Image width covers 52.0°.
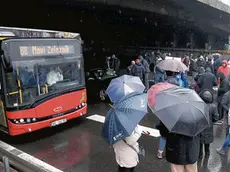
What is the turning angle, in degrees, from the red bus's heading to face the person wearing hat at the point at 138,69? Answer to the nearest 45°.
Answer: approximately 90° to its left

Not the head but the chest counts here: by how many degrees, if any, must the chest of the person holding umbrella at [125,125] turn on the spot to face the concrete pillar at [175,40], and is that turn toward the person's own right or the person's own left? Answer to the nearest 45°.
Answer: approximately 45° to the person's own left

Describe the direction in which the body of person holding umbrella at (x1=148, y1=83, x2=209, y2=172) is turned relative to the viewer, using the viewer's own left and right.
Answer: facing away from the viewer

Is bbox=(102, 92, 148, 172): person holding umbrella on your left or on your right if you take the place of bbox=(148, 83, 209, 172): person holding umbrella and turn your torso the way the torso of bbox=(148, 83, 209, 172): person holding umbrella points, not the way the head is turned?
on your left

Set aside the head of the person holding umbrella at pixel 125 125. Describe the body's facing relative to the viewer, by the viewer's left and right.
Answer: facing away from the viewer and to the right of the viewer

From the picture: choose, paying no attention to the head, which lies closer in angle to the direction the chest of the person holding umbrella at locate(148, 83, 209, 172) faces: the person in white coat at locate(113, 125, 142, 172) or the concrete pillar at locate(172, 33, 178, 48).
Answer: the concrete pillar

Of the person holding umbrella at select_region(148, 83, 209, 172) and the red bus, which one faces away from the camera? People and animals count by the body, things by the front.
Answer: the person holding umbrella

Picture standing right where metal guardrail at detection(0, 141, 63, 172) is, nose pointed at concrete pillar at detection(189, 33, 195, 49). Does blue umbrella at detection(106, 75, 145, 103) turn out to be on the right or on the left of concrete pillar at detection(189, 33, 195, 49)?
right

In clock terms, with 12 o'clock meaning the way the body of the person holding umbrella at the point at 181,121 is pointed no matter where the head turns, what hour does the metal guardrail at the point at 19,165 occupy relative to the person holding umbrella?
The metal guardrail is roughly at 9 o'clock from the person holding umbrella.

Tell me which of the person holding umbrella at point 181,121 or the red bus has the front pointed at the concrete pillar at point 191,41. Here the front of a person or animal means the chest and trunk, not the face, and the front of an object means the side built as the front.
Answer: the person holding umbrella

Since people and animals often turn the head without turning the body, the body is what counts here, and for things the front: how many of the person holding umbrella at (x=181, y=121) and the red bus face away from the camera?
1

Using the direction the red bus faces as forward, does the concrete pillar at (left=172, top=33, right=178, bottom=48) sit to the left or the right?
on its left

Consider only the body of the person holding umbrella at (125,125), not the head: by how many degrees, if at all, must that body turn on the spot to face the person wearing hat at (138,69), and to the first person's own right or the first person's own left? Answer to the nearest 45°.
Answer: approximately 45° to the first person's own left
